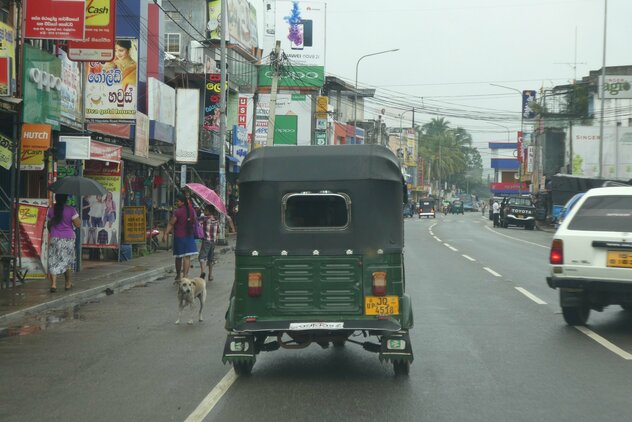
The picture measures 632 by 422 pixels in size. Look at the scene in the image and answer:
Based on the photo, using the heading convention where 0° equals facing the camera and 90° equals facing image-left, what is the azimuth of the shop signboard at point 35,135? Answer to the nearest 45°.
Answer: approximately 0°

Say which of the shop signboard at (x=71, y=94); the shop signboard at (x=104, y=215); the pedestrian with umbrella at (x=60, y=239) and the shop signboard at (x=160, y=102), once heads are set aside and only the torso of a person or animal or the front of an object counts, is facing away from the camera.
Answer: the pedestrian with umbrella

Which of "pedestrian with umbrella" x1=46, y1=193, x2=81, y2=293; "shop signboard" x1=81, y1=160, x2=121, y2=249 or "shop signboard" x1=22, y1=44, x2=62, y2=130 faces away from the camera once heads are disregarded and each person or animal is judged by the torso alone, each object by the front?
the pedestrian with umbrella
